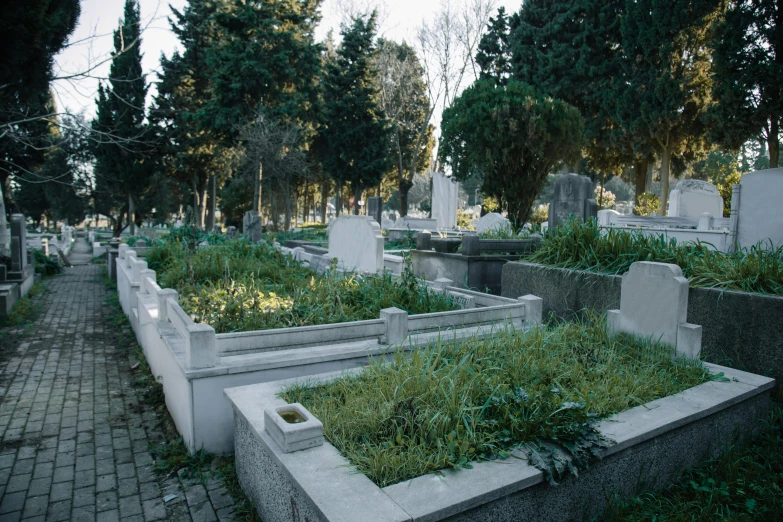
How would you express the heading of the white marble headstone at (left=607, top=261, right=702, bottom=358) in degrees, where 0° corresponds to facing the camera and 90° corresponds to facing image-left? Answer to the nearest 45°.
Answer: approximately 45°

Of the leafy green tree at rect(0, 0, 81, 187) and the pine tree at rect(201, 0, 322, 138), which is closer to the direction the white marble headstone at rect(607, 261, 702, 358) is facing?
the leafy green tree

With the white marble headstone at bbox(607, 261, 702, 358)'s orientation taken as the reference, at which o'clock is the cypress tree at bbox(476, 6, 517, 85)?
The cypress tree is roughly at 4 o'clock from the white marble headstone.

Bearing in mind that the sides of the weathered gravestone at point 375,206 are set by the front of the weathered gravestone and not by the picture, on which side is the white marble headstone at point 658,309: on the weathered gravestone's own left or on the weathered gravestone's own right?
on the weathered gravestone's own left

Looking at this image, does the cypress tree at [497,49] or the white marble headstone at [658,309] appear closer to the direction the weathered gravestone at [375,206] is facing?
the white marble headstone

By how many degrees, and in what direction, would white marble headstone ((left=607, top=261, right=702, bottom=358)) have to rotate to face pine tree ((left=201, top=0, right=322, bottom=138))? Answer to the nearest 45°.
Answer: approximately 90° to its right

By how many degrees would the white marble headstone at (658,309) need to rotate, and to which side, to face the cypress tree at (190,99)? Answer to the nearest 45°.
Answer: approximately 90° to its right

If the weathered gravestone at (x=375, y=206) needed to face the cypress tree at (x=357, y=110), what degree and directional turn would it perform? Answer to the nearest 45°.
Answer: approximately 135° to its right

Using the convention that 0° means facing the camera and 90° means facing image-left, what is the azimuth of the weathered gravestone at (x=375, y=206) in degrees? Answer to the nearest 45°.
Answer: approximately 45°

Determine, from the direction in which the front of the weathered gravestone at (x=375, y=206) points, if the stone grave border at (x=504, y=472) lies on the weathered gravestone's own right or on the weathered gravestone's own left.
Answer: on the weathered gravestone's own left

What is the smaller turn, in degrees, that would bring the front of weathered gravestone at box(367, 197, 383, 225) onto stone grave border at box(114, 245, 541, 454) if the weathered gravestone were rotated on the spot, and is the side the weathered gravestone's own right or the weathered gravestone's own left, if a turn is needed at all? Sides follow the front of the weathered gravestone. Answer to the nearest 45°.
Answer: approximately 45° to the weathered gravestone's own left
